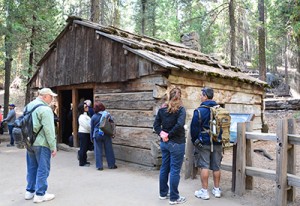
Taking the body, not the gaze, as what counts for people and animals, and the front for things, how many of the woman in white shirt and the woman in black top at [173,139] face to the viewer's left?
0

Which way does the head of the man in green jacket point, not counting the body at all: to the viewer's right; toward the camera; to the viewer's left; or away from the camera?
to the viewer's right

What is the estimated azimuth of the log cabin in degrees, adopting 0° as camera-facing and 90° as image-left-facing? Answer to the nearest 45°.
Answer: approximately 45°

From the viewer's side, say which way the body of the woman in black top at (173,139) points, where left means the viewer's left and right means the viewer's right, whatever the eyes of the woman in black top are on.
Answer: facing away from the viewer and to the right of the viewer

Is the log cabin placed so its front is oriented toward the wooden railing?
no

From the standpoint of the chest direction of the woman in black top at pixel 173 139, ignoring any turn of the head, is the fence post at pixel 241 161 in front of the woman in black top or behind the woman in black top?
in front

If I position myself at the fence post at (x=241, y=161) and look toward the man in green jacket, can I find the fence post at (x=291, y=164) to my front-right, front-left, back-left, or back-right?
back-left

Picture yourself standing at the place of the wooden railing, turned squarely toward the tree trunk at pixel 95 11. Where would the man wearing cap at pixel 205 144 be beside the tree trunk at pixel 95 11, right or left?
left

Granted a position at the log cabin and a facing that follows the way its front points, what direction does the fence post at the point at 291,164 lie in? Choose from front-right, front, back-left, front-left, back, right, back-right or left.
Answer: left

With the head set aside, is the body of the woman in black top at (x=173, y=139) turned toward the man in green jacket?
no

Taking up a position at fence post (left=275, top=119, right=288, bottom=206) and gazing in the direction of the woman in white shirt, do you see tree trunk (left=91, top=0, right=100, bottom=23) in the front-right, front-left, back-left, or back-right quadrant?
front-right

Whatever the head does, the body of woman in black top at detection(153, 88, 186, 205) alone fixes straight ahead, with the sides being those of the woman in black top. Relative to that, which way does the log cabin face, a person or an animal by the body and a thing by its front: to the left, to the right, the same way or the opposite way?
the opposite way
